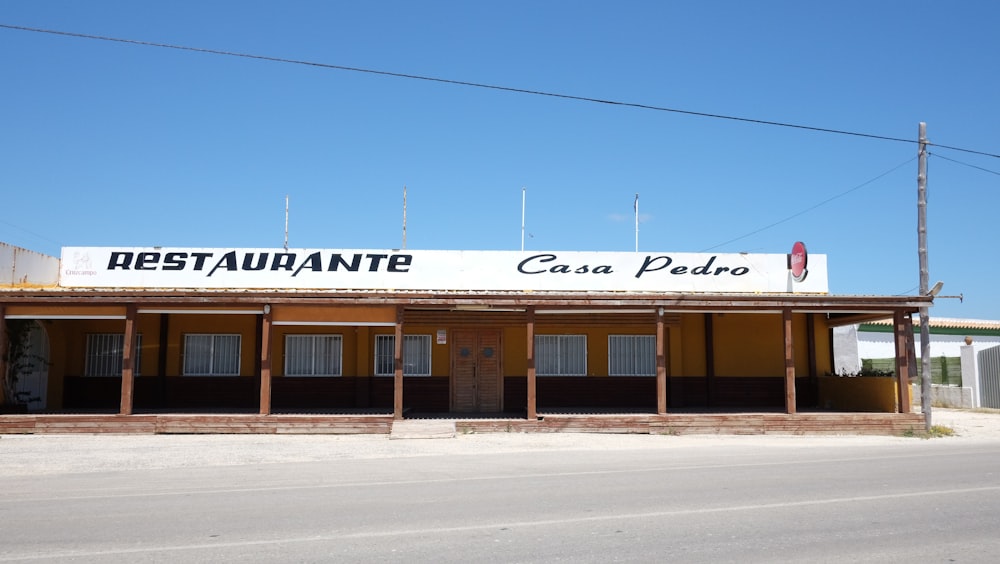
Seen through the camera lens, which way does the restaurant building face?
facing the viewer

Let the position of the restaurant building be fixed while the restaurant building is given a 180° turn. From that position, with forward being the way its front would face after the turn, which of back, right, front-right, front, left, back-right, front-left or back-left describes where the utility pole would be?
right
